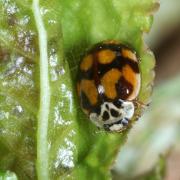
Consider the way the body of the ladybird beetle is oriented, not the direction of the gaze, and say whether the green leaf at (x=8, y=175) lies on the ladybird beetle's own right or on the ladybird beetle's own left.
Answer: on the ladybird beetle's own right

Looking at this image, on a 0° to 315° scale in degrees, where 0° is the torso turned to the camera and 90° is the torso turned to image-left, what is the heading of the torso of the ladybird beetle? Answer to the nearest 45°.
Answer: approximately 0°
